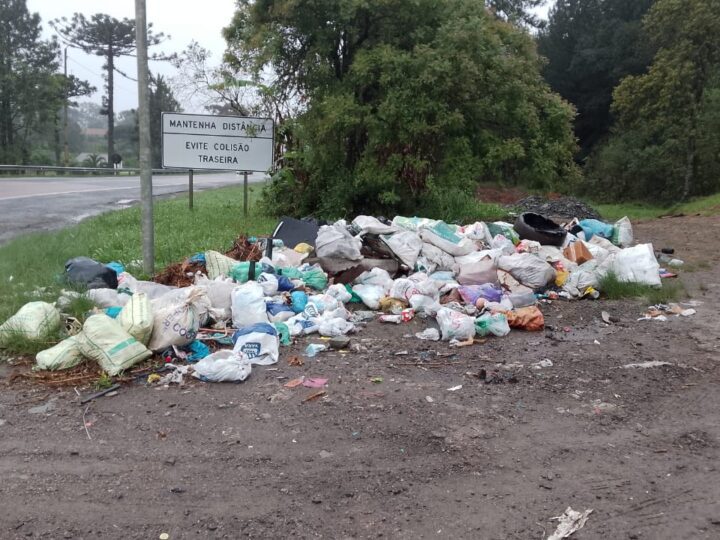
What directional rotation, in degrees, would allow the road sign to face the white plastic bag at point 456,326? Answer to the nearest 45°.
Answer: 0° — it already faces it

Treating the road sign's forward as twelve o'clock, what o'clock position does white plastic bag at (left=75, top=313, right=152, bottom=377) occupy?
The white plastic bag is roughly at 12 o'clock from the road sign.

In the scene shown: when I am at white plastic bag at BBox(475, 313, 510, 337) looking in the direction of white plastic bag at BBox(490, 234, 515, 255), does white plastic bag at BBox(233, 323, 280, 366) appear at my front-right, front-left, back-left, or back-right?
back-left

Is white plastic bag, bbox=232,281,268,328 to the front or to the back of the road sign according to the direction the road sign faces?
to the front

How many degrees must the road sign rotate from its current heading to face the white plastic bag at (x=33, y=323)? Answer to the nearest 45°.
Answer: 0° — it already faces it

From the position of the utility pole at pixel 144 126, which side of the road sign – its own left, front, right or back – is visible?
front

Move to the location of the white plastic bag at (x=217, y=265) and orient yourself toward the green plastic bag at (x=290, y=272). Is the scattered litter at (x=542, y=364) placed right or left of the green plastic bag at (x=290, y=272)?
right

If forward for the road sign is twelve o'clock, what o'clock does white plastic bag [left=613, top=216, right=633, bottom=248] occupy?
The white plastic bag is roughly at 10 o'clock from the road sign.

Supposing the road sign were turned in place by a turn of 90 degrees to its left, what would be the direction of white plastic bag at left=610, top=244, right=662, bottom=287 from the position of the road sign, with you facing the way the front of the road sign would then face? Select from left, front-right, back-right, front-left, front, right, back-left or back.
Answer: front-right

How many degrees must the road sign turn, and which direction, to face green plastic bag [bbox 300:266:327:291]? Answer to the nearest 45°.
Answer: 0° — it already faces it

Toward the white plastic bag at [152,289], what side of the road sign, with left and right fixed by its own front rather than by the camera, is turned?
front

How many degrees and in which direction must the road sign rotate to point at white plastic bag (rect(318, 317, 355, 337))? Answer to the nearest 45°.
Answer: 0° — it already faces it

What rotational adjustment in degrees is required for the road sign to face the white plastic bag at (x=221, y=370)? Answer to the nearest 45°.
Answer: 0° — it already faces it

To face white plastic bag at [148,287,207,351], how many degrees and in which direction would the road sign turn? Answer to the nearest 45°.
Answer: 0° — it already faces it

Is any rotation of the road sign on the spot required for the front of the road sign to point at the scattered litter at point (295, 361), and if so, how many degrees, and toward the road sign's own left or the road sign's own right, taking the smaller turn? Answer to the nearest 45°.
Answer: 0° — it already faces it

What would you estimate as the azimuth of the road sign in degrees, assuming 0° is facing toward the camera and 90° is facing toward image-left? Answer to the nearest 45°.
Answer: approximately 0°

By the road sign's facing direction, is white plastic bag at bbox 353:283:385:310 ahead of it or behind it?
ahead

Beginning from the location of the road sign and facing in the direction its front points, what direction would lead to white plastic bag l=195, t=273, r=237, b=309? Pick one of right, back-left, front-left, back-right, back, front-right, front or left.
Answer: front
